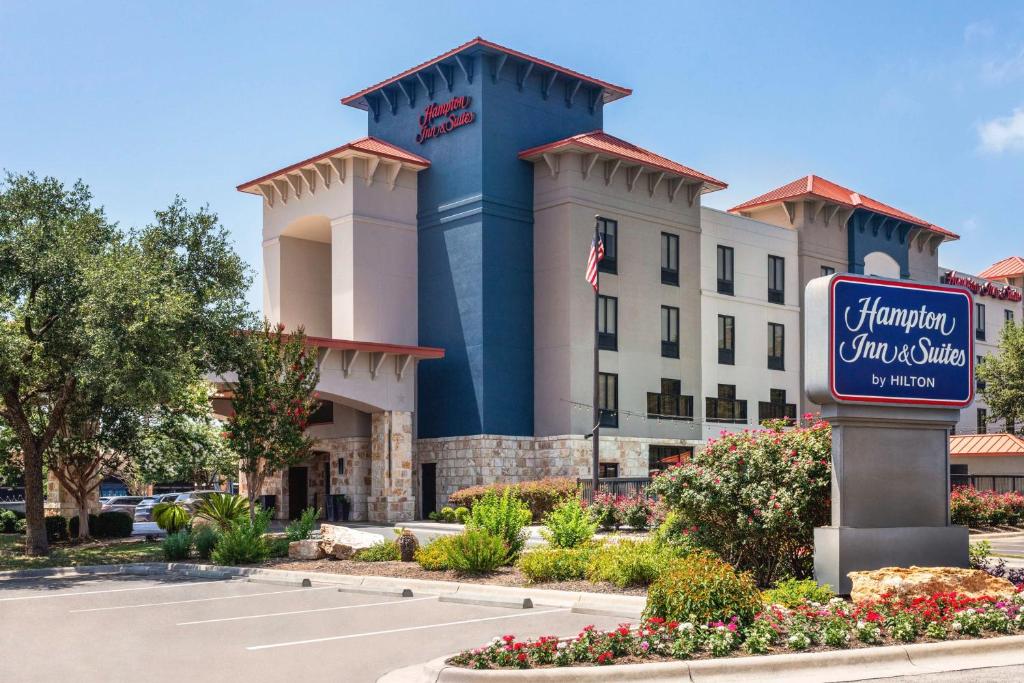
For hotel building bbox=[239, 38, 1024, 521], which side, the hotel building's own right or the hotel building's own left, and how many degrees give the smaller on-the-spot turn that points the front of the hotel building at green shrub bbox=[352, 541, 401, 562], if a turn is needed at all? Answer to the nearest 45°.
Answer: approximately 45° to the hotel building's own left

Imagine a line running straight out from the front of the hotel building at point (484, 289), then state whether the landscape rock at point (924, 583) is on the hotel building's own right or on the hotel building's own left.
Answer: on the hotel building's own left

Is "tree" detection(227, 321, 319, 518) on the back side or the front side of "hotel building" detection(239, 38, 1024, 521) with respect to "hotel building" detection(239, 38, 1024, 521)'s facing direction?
on the front side

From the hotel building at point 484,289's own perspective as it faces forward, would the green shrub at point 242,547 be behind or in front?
in front

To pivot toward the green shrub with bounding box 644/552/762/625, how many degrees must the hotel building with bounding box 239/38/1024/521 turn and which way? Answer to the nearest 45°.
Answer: approximately 45° to its left

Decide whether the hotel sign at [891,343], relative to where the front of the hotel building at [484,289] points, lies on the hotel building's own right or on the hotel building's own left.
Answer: on the hotel building's own left

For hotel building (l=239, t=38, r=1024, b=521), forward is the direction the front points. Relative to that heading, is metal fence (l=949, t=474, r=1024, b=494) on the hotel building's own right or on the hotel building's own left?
on the hotel building's own left

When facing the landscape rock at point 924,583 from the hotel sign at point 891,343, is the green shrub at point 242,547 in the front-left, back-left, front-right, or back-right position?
back-right

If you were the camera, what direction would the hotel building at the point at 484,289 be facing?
facing the viewer and to the left of the viewer
